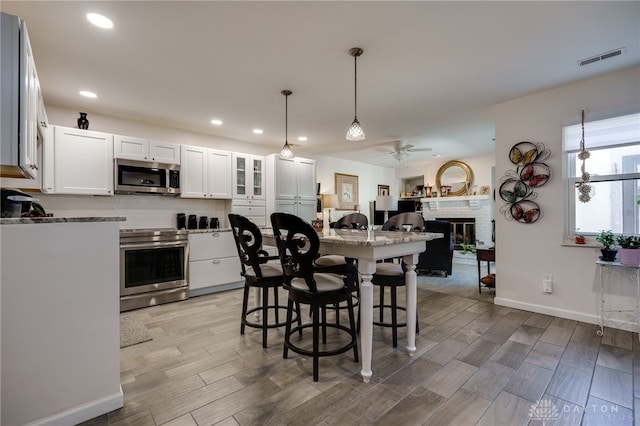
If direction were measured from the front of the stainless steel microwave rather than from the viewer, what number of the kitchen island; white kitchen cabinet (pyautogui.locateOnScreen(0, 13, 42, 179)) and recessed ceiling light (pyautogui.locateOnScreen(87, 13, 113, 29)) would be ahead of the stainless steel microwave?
3

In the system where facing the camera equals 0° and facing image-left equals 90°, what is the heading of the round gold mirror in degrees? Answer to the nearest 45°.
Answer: approximately 0°

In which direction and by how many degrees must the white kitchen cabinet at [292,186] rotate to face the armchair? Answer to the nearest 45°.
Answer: approximately 45° to its left

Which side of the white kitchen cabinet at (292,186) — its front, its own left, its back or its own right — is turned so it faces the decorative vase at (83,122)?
right

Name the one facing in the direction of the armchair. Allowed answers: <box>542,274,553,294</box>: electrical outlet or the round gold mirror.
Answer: the round gold mirror

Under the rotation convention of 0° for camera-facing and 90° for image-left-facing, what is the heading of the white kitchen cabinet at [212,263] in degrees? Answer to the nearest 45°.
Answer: approximately 315°

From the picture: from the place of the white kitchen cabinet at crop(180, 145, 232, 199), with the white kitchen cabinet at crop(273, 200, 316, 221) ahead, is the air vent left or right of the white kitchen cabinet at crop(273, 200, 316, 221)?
right

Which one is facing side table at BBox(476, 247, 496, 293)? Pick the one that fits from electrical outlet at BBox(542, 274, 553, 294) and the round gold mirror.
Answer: the round gold mirror

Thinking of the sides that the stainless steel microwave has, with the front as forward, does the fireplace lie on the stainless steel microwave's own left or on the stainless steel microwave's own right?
on the stainless steel microwave's own left

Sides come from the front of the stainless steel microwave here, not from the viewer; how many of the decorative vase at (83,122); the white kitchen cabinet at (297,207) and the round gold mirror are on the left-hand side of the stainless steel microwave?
2

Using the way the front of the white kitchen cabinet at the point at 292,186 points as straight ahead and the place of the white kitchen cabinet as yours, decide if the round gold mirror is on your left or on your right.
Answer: on your left
